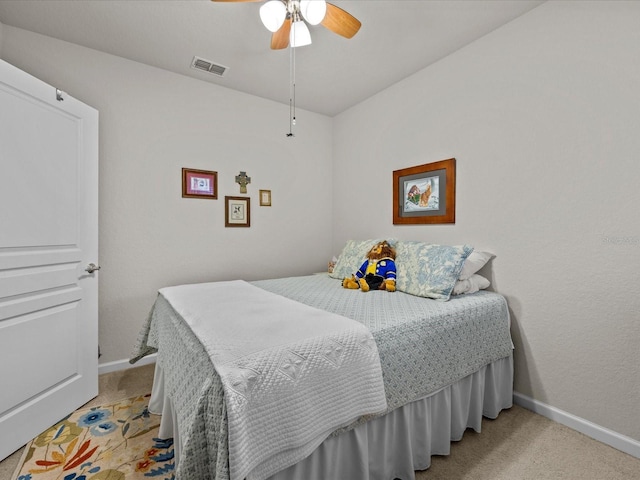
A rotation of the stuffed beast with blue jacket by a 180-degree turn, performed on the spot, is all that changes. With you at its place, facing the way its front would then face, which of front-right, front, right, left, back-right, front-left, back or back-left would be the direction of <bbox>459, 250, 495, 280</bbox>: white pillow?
front-right

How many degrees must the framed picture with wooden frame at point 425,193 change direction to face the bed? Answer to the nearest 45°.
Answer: approximately 45° to its left

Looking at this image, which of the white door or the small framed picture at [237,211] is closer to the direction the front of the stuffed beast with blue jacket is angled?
the white door

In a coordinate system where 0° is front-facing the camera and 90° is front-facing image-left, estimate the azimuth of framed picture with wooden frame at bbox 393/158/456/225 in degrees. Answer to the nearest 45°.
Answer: approximately 45°
